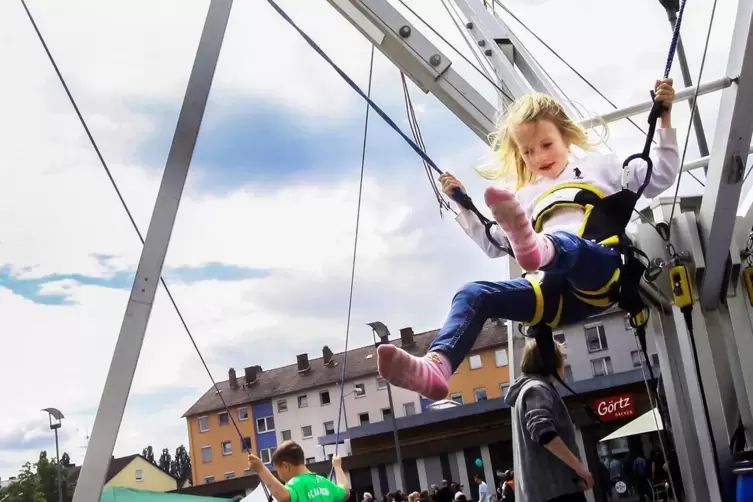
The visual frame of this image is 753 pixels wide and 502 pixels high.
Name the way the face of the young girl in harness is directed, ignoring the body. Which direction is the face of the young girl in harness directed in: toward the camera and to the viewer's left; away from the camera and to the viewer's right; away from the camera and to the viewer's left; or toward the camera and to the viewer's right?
toward the camera and to the viewer's left

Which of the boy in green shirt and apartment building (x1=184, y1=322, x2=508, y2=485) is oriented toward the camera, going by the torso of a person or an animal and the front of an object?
the apartment building

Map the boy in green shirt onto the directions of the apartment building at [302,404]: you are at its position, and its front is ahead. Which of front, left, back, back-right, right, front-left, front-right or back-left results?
front

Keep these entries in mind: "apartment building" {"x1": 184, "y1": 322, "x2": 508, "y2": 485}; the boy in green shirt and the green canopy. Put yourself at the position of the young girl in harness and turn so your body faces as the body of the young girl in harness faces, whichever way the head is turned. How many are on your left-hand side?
0

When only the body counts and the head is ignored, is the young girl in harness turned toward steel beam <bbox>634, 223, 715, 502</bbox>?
no

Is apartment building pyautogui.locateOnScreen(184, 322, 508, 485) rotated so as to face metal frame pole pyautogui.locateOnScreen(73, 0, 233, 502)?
yes

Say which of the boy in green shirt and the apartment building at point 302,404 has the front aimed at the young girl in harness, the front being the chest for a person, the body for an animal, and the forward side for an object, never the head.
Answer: the apartment building

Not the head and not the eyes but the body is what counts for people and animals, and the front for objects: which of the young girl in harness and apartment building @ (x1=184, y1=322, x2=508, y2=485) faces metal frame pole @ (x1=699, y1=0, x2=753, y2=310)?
the apartment building

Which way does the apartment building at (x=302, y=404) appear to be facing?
toward the camera

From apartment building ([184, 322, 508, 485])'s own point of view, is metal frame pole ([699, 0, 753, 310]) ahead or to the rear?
ahead

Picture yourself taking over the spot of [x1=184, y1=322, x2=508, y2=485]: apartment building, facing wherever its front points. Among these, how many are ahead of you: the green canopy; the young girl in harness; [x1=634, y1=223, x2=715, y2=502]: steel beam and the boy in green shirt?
4

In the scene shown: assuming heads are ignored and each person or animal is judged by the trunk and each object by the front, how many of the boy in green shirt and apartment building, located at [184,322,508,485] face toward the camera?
1

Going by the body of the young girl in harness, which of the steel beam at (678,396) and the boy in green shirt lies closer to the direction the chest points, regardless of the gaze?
the boy in green shirt

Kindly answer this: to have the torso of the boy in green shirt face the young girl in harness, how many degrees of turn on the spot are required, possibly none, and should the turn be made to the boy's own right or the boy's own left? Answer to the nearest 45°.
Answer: approximately 180°

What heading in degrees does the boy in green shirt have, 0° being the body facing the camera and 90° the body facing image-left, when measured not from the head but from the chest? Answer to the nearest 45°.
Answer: approximately 135°
